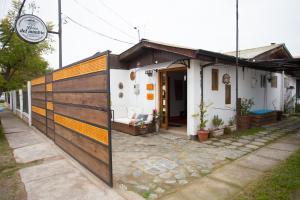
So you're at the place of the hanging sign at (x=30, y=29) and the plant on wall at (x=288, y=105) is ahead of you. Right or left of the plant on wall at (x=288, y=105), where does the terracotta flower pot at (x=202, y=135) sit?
right

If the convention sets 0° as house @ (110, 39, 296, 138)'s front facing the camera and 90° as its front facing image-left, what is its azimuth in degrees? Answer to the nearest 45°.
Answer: approximately 45°

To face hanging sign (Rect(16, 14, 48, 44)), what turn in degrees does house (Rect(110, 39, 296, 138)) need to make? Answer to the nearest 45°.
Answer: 0° — it already faces it

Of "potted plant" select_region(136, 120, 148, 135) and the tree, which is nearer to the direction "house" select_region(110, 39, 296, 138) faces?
the potted plant

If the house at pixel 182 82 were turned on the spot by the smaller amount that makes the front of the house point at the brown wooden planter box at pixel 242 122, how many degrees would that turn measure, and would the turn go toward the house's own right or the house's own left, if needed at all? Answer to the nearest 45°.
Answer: approximately 135° to the house's own left

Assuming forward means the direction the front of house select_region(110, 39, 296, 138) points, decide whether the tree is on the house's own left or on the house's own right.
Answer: on the house's own right
